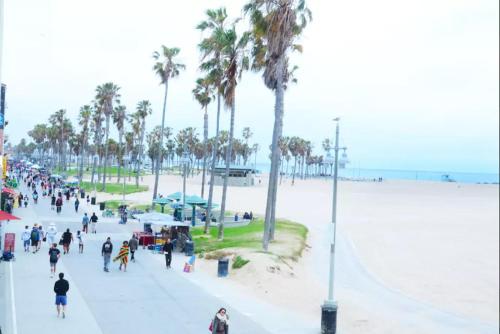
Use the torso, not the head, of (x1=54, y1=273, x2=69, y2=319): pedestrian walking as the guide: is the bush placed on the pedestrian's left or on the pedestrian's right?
on the pedestrian's right

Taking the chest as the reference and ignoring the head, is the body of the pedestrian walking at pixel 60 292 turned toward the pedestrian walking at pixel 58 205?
yes

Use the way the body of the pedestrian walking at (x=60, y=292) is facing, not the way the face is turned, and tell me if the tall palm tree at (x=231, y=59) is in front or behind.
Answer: in front

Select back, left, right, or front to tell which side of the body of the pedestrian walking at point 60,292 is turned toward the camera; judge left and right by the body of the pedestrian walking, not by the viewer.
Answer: back

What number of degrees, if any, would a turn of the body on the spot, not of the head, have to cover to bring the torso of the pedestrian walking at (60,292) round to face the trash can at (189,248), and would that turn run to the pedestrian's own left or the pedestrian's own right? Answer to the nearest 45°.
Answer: approximately 45° to the pedestrian's own right

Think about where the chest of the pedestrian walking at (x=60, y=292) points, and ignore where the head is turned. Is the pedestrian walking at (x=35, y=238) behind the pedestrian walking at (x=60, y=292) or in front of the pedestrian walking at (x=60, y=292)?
in front

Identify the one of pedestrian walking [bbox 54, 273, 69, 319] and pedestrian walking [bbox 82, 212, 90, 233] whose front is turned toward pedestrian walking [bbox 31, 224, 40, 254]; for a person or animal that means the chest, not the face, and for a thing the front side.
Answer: pedestrian walking [bbox 54, 273, 69, 319]
